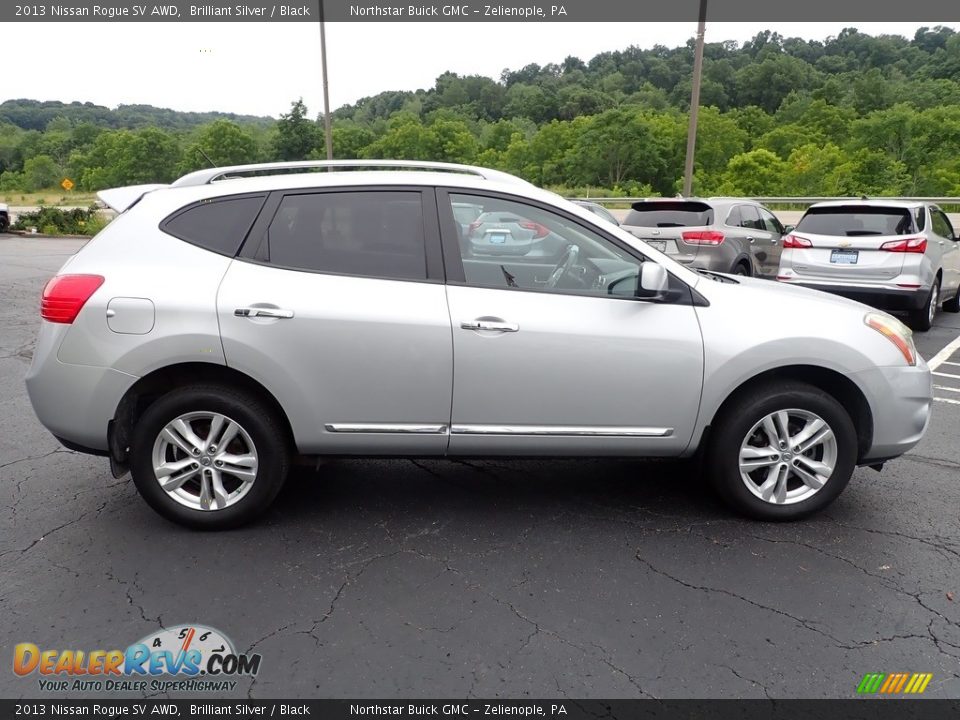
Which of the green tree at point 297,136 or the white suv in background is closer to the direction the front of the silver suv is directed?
the white suv in background

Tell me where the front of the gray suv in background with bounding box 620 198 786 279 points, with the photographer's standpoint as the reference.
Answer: facing away from the viewer and to the right of the viewer

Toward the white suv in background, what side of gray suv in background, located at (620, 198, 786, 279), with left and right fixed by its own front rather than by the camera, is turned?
right

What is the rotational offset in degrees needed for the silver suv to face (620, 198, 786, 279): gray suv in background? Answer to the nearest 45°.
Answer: approximately 45° to its left

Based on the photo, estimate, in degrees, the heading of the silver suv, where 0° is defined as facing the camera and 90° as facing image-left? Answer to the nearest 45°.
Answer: approximately 270°

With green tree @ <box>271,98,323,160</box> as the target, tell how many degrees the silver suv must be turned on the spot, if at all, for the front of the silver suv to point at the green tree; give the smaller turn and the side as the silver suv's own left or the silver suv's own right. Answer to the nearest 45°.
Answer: approximately 90° to the silver suv's own left

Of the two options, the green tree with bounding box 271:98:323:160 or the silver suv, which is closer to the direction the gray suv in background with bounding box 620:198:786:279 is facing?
the green tree

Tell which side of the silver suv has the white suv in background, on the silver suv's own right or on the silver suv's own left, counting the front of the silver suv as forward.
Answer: on the silver suv's own left

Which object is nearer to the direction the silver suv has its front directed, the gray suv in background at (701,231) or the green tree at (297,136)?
the gray suv in background

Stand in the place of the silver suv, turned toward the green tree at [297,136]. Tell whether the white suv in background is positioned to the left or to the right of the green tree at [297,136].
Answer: right

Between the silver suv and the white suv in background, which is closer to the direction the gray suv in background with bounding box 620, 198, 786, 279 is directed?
the white suv in background
